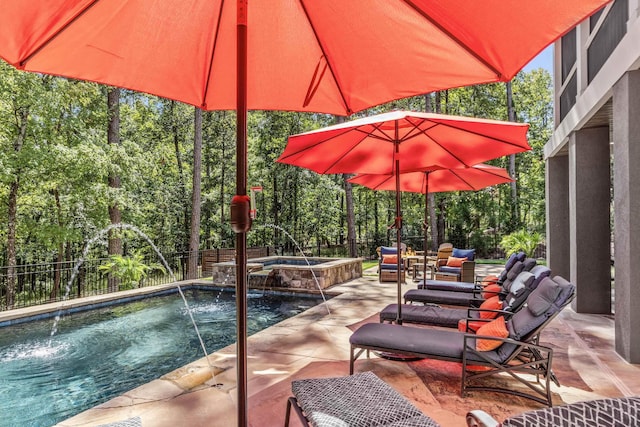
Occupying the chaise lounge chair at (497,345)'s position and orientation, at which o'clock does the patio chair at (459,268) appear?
The patio chair is roughly at 3 o'clock from the chaise lounge chair.

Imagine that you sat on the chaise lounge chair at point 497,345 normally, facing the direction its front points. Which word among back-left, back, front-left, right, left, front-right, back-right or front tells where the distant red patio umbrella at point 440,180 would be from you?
right

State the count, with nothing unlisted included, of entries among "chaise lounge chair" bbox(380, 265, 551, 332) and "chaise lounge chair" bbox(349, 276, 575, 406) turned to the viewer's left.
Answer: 2

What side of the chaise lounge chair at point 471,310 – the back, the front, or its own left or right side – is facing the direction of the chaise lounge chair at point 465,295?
right

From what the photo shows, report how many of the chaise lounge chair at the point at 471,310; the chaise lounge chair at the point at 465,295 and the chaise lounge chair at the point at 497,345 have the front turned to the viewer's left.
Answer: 3

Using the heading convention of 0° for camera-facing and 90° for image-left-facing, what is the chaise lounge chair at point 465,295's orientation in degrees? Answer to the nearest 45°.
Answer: approximately 90°

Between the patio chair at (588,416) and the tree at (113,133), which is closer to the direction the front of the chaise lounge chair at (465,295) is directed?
the tree

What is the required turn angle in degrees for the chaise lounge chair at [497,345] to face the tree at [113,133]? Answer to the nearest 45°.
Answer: approximately 45° to its right

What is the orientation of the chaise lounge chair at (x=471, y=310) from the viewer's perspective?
to the viewer's left

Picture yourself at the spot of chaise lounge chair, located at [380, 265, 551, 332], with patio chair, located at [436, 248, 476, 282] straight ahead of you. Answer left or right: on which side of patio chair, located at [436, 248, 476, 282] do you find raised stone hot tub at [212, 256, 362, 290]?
left

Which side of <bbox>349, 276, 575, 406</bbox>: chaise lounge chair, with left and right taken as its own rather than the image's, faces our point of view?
left

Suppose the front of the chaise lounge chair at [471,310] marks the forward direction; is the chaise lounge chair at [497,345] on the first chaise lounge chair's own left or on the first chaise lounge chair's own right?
on the first chaise lounge chair's own left
